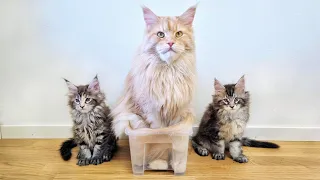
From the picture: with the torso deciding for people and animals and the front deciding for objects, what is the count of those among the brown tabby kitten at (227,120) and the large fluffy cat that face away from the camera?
0

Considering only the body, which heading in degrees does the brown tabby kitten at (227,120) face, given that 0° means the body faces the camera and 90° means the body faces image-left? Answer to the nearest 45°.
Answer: approximately 315°

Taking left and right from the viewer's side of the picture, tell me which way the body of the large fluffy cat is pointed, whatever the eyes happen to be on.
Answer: facing the viewer and to the right of the viewer

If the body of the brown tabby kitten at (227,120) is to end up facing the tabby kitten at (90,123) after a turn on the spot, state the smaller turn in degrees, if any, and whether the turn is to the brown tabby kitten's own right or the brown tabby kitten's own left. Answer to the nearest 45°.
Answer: approximately 135° to the brown tabby kitten's own right
